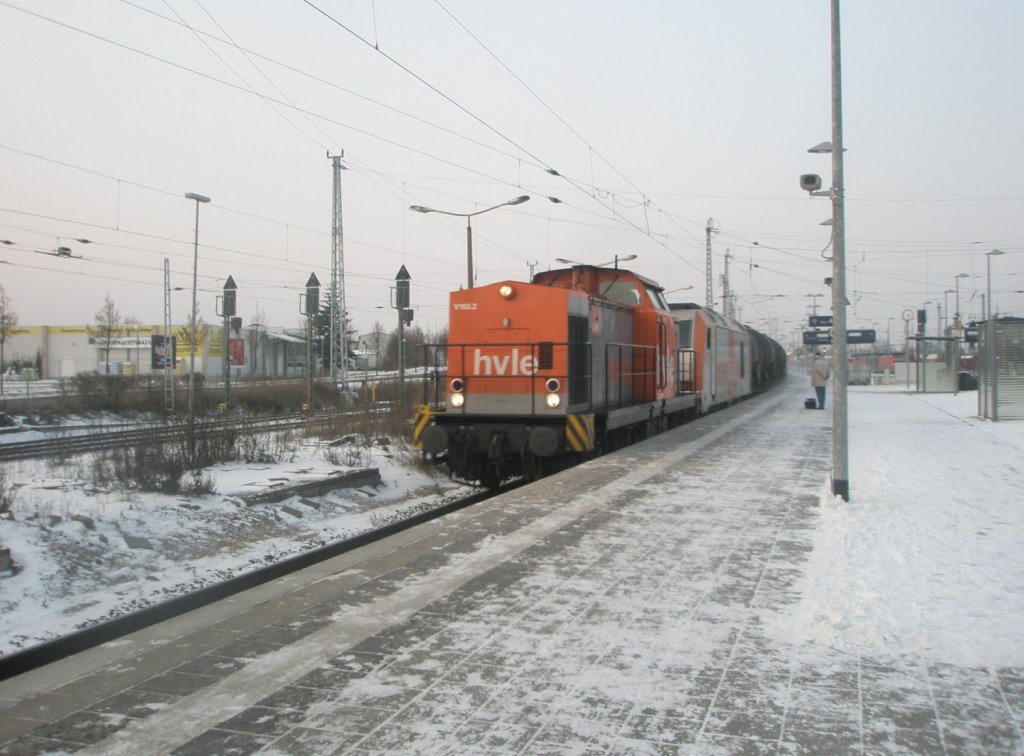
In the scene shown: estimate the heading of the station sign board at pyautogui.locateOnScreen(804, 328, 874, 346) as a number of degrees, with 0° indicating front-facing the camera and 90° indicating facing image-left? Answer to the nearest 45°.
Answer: approximately 0°

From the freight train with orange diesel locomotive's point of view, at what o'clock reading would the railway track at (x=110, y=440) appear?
The railway track is roughly at 2 o'clock from the freight train with orange diesel locomotive.

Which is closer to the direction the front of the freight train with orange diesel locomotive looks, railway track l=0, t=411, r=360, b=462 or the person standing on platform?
the railway track

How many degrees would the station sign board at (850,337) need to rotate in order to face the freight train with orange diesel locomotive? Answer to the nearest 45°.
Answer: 0° — it already faces it

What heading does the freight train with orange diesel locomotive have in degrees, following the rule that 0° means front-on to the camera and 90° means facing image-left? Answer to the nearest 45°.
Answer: approximately 45°

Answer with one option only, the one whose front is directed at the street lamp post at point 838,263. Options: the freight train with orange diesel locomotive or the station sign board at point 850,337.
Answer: the station sign board

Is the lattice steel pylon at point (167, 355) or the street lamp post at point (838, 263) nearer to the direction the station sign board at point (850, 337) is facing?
the street lamp post

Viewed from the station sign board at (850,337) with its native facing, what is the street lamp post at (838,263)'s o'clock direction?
The street lamp post is roughly at 12 o'clock from the station sign board.
